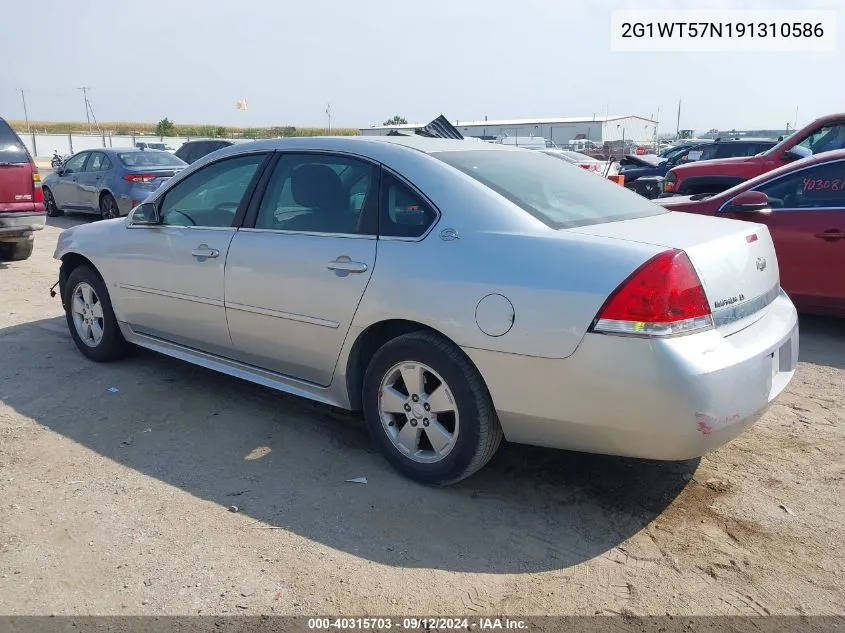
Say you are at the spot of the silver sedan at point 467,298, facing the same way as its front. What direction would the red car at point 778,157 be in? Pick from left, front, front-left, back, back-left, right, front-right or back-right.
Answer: right

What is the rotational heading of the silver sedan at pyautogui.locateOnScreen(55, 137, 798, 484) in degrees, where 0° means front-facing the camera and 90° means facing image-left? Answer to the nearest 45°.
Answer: approximately 135°

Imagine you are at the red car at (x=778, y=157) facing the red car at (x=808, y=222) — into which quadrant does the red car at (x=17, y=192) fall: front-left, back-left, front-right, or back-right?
front-right

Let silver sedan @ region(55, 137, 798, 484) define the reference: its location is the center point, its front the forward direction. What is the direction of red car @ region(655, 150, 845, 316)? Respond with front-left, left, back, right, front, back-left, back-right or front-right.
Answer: right

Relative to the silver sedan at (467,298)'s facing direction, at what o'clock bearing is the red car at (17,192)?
The red car is roughly at 12 o'clock from the silver sedan.
